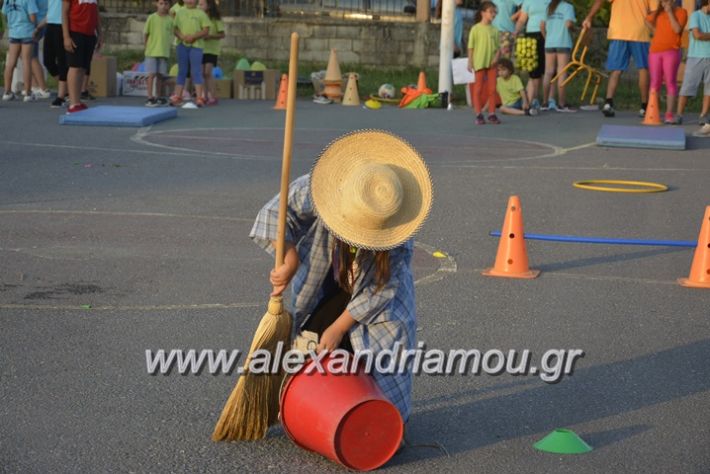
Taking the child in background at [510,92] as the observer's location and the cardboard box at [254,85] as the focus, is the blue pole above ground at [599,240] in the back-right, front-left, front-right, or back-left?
back-left

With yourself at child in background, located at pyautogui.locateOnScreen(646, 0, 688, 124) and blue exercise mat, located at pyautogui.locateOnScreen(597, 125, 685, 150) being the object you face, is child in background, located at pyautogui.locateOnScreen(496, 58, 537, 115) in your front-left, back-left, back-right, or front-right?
back-right

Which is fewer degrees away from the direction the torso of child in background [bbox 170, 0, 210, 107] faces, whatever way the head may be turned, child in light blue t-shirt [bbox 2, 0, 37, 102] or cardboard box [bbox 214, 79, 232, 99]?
the child in light blue t-shirt

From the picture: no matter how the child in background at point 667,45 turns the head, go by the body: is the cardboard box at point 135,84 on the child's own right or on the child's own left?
on the child's own right

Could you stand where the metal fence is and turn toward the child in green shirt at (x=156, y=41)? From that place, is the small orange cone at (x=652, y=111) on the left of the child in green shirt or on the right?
left

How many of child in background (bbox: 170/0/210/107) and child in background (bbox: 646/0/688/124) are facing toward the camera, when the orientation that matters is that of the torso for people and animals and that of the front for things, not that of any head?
2

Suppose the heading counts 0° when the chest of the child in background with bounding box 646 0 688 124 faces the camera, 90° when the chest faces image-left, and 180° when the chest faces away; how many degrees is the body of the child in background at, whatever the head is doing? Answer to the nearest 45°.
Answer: approximately 0°
